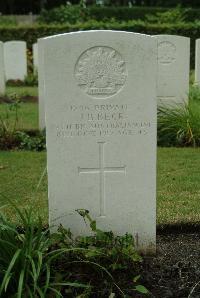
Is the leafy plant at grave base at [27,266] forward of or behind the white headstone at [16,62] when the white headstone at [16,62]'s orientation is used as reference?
forward

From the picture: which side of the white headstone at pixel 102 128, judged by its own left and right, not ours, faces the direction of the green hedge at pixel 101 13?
back

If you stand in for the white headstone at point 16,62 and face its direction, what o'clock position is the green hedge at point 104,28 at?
The green hedge is roughly at 8 o'clock from the white headstone.

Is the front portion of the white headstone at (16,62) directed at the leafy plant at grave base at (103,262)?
yes

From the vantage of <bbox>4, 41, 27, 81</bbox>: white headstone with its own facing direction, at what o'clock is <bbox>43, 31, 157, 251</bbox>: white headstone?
<bbox>43, 31, 157, 251</bbox>: white headstone is roughly at 12 o'clock from <bbox>4, 41, 27, 81</bbox>: white headstone.

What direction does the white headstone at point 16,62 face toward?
toward the camera

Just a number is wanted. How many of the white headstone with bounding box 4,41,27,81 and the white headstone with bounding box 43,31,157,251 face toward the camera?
2

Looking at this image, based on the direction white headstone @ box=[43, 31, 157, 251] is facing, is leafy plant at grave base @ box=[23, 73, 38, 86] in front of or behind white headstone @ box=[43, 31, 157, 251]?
behind

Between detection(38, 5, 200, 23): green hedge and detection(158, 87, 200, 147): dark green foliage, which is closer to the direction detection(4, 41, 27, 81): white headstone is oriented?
the dark green foliage

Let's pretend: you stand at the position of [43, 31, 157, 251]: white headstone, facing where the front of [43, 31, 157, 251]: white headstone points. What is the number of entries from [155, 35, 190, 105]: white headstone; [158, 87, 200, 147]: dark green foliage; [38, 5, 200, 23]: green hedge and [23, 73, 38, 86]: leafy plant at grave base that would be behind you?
4

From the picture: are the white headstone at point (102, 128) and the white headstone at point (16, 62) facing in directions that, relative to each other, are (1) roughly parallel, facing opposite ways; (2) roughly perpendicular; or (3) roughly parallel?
roughly parallel

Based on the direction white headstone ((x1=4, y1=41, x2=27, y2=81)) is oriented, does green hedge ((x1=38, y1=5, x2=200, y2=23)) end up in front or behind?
behind
